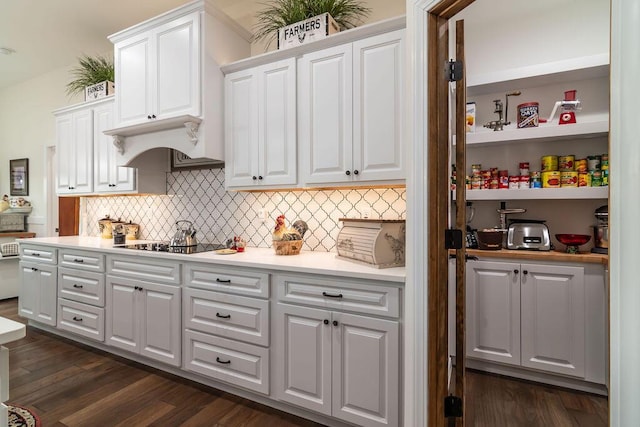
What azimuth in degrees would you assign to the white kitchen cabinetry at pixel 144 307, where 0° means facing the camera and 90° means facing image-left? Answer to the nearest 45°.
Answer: approximately 45°

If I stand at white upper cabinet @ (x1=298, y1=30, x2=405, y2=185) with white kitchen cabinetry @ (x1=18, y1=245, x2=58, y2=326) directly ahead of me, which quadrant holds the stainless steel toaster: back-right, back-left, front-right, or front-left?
back-right

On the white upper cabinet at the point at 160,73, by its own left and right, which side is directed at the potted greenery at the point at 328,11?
left

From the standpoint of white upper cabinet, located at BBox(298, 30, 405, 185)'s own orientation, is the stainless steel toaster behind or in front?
behind

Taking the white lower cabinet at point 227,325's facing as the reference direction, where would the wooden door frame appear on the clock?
The wooden door frame is roughly at 9 o'clock from the white lower cabinet.

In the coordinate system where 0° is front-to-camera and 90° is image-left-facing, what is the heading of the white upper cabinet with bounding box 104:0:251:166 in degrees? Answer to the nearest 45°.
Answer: approximately 45°

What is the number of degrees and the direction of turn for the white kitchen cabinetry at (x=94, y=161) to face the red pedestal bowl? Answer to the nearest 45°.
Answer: approximately 90° to its left

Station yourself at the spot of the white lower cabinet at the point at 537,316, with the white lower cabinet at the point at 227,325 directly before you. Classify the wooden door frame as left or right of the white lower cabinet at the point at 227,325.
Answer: left

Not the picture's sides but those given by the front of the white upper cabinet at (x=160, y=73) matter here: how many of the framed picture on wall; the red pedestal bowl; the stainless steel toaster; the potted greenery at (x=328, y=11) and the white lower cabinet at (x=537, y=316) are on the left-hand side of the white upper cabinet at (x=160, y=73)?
4

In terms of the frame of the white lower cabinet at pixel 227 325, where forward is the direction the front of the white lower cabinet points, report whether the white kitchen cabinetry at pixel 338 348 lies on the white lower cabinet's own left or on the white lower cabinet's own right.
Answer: on the white lower cabinet's own left

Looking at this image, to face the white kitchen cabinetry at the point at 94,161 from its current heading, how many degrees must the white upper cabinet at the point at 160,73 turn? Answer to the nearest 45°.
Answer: approximately 90° to its right
